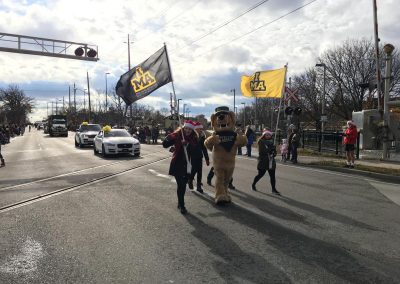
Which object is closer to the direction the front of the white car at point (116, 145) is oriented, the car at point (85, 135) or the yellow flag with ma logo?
the yellow flag with ma logo

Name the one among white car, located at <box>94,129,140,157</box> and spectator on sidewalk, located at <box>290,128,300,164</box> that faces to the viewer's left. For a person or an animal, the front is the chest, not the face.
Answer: the spectator on sidewalk

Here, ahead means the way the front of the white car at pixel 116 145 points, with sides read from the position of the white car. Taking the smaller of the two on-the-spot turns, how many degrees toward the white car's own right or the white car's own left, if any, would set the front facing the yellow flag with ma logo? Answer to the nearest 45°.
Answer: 0° — it already faces it

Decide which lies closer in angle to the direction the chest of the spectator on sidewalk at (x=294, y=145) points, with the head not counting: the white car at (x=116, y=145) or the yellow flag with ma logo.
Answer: the white car

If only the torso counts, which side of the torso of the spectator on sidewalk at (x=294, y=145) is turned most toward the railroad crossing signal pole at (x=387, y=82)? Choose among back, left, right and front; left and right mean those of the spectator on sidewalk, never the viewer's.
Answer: back

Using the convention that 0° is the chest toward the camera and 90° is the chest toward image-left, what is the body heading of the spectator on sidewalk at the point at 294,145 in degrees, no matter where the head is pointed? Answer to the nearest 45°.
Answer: approximately 90°

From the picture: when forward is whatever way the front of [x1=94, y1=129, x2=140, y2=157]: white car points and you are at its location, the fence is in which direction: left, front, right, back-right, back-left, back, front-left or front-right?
front-left

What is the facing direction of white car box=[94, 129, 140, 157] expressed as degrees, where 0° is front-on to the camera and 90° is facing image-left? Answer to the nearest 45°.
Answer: approximately 315°

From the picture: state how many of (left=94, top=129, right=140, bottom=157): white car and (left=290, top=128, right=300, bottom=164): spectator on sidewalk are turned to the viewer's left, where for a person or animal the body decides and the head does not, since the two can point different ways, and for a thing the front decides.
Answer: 1

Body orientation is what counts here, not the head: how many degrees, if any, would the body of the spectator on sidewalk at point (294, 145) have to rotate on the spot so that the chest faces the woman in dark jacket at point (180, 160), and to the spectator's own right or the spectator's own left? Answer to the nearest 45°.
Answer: approximately 90° to the spectator's own left
